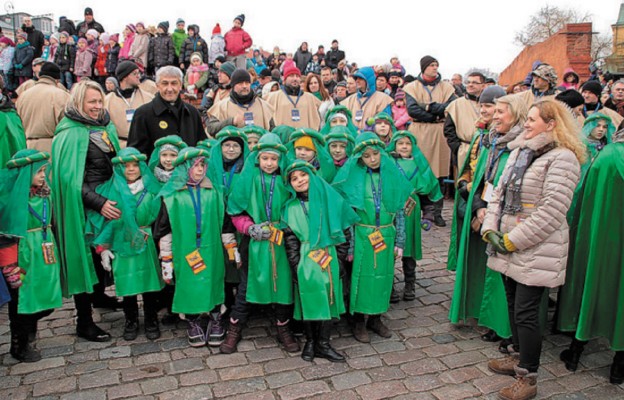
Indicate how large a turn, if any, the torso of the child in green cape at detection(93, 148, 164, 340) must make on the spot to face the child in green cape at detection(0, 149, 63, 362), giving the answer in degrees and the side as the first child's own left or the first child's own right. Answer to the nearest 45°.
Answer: approximately 90° to the first child's own right

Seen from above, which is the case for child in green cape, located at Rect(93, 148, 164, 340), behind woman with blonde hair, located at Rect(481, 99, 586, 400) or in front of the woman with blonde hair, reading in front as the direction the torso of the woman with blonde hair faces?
in front

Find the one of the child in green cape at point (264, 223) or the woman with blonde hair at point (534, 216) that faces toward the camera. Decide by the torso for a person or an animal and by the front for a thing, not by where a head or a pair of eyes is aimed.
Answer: the child in green cape

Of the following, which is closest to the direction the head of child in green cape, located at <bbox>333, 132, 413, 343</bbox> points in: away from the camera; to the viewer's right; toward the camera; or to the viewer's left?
toward the camera

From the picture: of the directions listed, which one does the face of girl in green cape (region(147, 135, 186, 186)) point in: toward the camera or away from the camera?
toward the camera

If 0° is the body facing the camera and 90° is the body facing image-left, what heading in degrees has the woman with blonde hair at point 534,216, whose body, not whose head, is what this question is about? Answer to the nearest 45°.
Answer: approximately 90°

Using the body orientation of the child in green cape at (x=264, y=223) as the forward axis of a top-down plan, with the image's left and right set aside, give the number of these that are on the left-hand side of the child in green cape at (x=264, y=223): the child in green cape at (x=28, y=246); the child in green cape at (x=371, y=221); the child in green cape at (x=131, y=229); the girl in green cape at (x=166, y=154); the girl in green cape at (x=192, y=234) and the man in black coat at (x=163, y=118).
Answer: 1

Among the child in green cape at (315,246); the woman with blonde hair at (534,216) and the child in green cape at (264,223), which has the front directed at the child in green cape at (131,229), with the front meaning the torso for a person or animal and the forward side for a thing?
the woman with blonde hair

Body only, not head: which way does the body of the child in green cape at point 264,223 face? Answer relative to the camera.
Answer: toward the camera

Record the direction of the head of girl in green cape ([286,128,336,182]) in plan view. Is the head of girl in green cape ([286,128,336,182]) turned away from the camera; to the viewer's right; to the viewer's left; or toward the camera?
toward the camera

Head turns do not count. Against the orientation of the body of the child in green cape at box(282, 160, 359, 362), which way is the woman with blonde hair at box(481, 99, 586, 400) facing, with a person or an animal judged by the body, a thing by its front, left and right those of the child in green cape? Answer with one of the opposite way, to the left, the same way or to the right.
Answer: to the right

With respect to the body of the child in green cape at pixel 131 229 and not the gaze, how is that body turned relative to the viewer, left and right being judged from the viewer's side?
facing the viewer

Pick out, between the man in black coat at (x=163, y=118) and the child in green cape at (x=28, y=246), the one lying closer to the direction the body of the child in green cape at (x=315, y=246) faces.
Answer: the child in green cape

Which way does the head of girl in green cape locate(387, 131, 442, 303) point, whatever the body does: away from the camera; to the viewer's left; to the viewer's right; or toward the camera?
toward the camera

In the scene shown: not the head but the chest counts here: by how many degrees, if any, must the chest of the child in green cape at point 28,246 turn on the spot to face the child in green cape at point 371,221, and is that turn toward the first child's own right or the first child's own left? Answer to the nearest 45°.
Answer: approximately 45° to the first child's own left

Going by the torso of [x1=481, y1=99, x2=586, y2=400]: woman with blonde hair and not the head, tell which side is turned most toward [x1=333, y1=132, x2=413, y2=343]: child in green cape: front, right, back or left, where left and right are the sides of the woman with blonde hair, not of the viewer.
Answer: front

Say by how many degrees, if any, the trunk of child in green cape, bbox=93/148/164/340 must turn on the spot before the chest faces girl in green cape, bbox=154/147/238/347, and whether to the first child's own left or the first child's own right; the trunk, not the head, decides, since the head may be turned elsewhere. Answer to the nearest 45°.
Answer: approximately 45° to the first child's own left
